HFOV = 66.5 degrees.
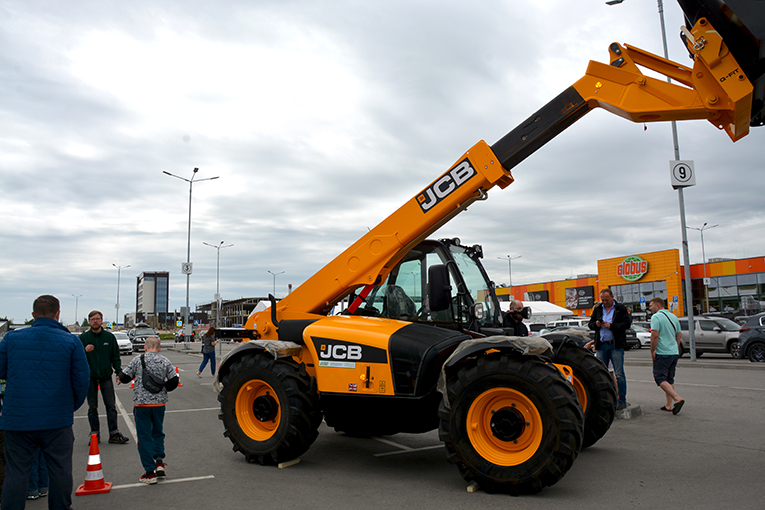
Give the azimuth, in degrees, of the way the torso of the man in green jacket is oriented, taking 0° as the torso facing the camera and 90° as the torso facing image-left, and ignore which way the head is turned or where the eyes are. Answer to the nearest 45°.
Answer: approximately 0°

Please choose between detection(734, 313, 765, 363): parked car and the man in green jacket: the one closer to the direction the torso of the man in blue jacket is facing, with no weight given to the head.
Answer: the man in green jacket

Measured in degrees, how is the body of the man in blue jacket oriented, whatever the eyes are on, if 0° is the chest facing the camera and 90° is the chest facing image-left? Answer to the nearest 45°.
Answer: approximately 180°

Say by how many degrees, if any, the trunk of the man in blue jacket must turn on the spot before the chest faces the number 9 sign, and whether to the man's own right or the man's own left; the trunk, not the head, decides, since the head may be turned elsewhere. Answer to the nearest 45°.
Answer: approximately 90° to the man's own right

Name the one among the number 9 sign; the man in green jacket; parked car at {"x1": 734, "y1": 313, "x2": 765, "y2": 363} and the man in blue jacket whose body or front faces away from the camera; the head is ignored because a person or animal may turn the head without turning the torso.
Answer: the man in blue jacket

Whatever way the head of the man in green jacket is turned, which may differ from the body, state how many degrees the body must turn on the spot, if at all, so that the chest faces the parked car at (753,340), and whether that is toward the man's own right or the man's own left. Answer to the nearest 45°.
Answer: approximately 90° to the man's own left

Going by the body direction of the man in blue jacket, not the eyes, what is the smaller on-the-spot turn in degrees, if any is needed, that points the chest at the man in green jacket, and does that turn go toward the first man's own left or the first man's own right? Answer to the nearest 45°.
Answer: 0° — they already face them

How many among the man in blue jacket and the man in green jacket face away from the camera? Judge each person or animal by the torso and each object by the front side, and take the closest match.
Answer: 1

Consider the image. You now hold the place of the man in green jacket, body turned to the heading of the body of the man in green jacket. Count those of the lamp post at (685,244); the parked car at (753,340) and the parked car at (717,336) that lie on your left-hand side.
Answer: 3

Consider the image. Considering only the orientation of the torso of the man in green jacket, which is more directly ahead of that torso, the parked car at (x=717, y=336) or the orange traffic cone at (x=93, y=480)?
the orange traffic cone

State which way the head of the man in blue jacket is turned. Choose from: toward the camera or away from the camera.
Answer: away from the camera
